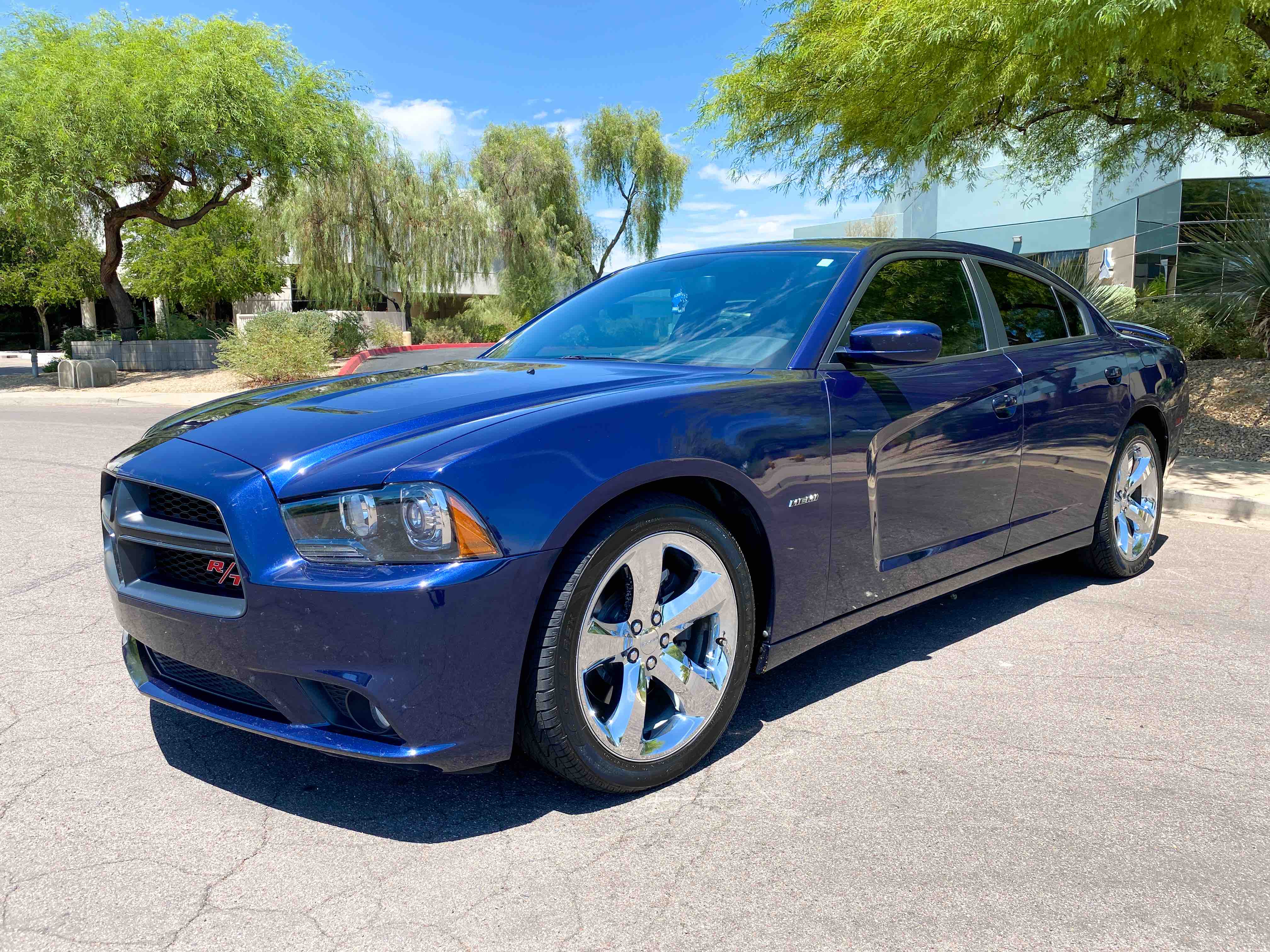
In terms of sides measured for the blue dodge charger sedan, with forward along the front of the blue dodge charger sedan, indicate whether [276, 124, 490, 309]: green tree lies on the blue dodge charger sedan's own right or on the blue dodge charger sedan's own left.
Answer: on the blue dodge charger sedan's own right

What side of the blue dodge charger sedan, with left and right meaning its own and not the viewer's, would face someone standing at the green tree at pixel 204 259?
right

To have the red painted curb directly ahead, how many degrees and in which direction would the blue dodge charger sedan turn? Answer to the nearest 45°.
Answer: approximately 135° to its right

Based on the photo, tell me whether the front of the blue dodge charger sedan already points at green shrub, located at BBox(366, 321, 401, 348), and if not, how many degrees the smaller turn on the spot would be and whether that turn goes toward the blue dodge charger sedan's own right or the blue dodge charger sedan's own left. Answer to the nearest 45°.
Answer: approximately 135° to the blue dodge charger sedan's own right

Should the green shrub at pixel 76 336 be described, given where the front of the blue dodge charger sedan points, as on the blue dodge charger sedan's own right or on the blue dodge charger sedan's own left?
on the blue dodge charger sedan's own right

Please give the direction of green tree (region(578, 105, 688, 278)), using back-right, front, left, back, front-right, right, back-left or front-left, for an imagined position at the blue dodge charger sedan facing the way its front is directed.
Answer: back-right

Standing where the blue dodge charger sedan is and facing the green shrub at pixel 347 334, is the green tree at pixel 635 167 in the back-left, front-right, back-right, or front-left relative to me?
front-right

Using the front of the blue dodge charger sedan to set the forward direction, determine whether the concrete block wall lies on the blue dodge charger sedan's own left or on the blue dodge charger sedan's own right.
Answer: on the blue dodge charger sedan's own right

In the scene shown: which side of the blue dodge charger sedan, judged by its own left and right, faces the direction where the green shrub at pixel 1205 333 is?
back

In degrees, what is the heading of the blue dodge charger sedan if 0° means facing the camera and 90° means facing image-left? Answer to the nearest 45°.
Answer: approximately 45°
